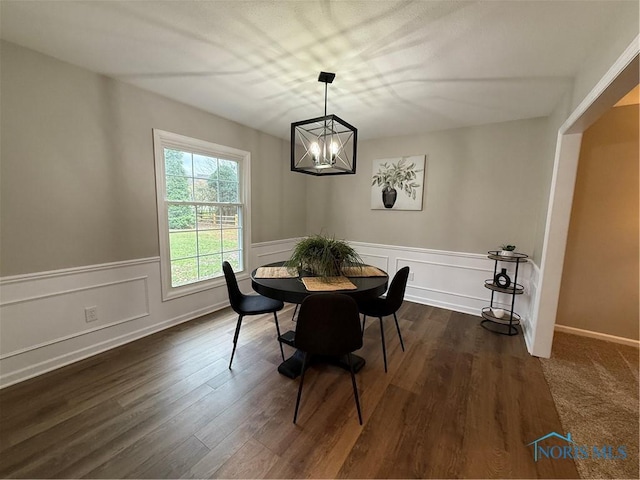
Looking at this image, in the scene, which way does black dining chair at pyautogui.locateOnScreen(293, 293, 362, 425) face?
away from the camera

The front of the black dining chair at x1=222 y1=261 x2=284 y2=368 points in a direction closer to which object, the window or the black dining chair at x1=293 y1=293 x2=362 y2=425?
the black dining chair

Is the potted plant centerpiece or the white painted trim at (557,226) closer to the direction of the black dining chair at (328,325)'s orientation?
the potted plant centerpiece

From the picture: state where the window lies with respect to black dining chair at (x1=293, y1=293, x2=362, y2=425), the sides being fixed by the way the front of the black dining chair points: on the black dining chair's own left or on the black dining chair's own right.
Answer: on the black dining chair's own left

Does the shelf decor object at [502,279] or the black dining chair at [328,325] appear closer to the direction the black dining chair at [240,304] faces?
the shelf decor object

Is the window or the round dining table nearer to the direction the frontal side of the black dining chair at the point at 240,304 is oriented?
the round dining table

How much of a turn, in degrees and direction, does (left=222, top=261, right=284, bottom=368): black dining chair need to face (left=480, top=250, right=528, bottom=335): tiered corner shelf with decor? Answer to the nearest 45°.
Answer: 0° — it already faces it

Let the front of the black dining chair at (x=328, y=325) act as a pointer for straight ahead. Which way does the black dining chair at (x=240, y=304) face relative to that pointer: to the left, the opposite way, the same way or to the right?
to the right

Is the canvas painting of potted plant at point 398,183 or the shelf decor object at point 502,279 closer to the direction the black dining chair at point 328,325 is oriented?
the canvas painting of potted plant

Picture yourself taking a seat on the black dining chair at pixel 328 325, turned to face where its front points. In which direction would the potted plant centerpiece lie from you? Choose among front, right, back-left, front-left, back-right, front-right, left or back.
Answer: front

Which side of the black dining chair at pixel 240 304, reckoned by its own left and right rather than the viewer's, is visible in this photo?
right

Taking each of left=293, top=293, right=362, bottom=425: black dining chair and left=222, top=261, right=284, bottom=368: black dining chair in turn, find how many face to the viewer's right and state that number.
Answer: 1

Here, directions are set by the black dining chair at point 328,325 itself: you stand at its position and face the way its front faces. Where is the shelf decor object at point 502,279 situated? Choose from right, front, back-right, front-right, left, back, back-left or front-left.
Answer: front-right

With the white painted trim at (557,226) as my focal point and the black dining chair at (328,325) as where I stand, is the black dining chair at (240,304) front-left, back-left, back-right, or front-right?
back-left

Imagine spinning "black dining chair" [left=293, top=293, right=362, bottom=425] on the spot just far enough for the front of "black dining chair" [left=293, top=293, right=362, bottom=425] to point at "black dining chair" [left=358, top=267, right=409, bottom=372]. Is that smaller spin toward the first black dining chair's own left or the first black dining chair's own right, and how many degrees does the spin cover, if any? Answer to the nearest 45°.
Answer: approximately 45° to the first black dining chair's own right

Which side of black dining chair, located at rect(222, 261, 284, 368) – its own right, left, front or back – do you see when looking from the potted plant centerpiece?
front

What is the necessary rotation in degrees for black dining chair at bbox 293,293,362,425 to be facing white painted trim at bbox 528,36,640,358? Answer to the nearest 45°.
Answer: approximately 45° to its right
